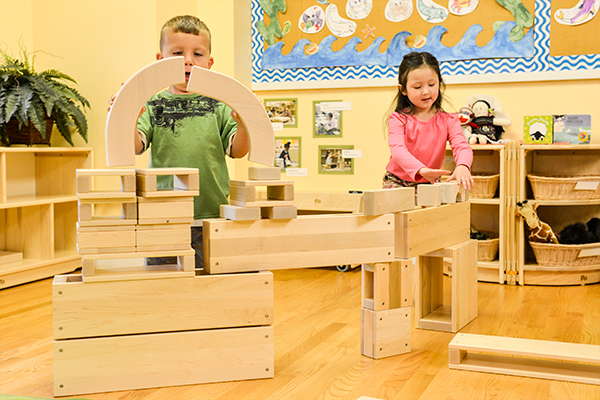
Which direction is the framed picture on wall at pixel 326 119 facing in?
toward the camera

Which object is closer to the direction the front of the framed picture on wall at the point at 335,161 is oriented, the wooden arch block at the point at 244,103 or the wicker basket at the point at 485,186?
the wooden arch block

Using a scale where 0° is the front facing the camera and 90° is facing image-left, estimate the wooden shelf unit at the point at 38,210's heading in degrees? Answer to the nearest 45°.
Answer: approximately 315°

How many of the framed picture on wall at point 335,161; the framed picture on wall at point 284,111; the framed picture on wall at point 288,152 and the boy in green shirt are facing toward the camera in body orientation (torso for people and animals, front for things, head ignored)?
4

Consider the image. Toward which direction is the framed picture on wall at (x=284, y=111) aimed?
toward the camera

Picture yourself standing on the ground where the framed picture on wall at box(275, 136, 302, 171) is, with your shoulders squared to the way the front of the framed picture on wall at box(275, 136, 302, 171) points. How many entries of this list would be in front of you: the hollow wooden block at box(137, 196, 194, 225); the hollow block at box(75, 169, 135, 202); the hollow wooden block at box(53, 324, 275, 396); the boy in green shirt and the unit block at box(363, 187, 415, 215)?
5
